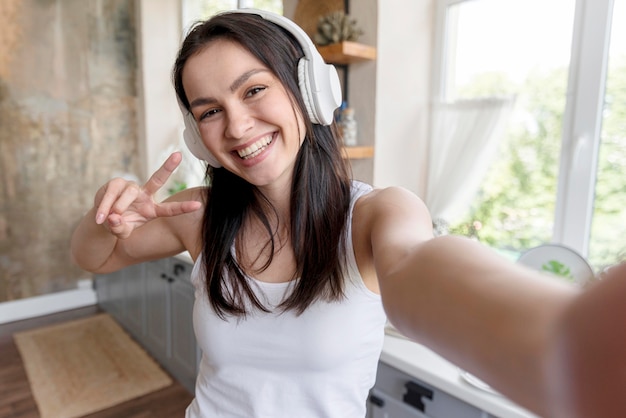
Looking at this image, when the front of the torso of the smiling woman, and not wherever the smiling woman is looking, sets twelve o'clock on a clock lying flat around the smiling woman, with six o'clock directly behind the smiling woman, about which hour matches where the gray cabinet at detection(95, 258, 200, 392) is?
The gray cabinet is roughly at 5 o'clock from the smiling woman.

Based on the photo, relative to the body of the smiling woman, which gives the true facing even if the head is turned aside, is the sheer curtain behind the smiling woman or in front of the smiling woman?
behind

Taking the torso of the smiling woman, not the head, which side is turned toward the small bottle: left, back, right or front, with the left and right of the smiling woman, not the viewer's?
back

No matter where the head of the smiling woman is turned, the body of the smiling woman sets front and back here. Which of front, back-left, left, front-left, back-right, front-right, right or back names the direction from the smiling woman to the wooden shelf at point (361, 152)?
back

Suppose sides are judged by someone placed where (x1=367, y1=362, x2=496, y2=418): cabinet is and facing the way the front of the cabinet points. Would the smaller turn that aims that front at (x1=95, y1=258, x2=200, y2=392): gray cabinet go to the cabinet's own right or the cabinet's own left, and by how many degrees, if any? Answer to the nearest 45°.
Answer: approximately 90° to the cabinet's own right

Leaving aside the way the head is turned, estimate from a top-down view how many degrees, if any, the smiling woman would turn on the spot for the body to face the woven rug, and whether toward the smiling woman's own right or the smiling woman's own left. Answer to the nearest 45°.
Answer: approximately 135° to the smiling woman's own right

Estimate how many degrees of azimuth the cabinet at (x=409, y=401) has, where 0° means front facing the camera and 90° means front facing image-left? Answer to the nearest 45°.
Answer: approximately 45°

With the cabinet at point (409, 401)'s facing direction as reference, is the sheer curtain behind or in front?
behind

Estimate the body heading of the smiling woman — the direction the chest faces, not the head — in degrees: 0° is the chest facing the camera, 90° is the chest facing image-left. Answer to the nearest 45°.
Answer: approximately 0°

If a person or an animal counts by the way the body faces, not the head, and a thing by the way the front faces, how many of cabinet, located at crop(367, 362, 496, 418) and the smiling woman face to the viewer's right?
0

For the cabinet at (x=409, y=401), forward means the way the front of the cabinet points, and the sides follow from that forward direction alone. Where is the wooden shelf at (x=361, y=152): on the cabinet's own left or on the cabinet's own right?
on the cabinet's own right
